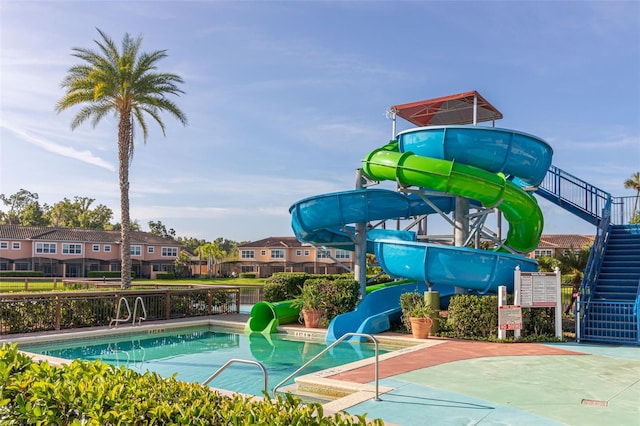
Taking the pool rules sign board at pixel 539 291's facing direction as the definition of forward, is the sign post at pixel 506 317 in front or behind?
in front

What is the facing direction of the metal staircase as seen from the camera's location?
facing the viewer

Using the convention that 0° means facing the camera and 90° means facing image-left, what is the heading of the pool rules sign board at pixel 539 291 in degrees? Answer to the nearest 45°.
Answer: approximately 0°

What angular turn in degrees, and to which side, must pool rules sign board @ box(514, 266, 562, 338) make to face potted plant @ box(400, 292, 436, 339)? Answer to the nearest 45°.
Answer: approximately 90° to its right

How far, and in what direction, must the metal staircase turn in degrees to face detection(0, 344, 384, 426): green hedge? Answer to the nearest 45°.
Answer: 0° — it already faces it

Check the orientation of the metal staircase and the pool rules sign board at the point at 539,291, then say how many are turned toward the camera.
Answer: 2

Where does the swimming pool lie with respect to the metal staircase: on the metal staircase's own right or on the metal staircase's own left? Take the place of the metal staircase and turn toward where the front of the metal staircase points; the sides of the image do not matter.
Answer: on the metal staircase's own right

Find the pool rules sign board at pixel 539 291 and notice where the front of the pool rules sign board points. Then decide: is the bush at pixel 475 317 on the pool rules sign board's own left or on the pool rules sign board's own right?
on the pool rules sign board's own right
